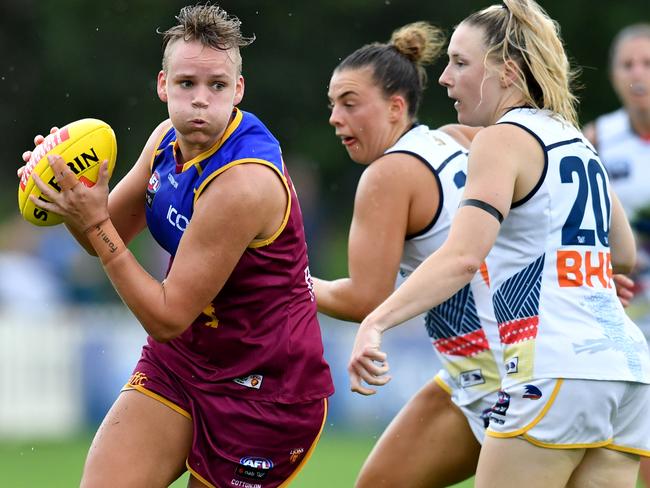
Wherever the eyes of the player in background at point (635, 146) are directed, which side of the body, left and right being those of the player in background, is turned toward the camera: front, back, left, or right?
front
